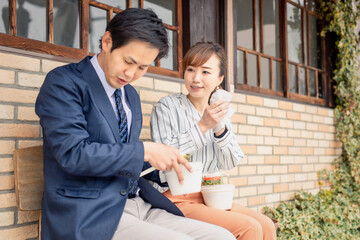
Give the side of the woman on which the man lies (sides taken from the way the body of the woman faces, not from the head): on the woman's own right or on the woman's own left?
on the woman's own right

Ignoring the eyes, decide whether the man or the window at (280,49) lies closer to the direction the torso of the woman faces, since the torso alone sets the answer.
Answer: the man

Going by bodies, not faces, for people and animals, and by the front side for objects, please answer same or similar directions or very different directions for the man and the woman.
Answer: same or similar directions

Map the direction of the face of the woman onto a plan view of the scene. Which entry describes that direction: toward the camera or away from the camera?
toward the camera

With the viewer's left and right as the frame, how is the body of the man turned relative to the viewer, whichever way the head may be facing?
facing the viewer and to the right of the viewer

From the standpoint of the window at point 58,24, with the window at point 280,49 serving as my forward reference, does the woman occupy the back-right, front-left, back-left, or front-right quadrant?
front-right

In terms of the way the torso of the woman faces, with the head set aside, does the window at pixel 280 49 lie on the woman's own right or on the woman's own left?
on the woman's own left

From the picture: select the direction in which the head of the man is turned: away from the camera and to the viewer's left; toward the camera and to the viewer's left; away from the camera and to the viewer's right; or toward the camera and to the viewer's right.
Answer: toward the camera and to the viewer's right

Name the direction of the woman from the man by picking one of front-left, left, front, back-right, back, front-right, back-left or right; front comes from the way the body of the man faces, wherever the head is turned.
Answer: left

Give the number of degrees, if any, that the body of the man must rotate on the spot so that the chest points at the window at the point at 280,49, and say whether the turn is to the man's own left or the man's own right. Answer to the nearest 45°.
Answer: approximately 90° to the man's own left

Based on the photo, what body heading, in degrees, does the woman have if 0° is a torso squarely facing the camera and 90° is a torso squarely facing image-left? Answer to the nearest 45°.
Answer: approximately 315°

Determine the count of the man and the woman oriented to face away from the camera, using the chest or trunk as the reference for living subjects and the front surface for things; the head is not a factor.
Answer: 0
